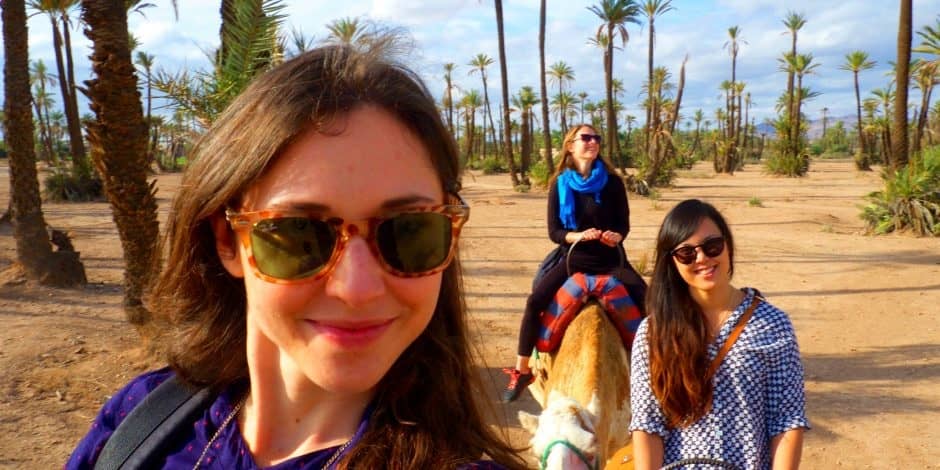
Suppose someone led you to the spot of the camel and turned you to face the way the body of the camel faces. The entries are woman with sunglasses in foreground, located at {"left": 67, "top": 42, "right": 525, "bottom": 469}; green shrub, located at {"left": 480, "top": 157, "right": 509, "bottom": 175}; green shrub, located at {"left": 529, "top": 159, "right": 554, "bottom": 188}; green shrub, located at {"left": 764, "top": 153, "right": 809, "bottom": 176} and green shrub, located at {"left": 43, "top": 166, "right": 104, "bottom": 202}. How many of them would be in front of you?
1

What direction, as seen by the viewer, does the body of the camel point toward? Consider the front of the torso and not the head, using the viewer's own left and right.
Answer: facing the viewer

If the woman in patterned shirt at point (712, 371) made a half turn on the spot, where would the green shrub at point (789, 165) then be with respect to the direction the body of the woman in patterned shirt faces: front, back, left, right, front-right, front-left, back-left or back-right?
front

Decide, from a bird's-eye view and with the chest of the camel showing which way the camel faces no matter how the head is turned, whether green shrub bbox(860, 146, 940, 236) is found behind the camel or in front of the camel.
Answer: behind

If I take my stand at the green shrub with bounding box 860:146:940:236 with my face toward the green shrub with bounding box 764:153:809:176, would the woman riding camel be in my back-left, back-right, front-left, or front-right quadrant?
back-left

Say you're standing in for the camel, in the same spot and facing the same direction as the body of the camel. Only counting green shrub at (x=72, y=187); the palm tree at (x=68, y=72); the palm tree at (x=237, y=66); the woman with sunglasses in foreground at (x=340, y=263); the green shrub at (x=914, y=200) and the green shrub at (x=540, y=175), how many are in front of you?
1

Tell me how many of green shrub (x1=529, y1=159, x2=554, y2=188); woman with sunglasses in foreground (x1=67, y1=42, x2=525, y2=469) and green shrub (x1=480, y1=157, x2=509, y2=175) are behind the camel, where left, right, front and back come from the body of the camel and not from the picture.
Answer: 2

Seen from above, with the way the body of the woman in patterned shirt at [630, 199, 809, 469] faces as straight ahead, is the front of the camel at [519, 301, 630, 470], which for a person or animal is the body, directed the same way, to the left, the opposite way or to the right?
the same way

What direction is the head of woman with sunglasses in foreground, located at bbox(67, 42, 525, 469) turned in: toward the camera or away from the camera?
toward the camera

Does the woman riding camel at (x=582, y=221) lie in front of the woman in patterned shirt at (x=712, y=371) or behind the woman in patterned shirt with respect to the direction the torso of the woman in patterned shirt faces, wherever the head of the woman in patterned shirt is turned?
behind

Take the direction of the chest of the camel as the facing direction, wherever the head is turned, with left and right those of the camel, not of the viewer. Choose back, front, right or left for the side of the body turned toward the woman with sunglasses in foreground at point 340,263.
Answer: front

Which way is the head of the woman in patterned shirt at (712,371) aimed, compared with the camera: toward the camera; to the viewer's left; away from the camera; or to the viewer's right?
toward the camera

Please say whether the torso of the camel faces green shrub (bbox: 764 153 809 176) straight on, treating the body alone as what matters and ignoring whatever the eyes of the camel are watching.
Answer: no

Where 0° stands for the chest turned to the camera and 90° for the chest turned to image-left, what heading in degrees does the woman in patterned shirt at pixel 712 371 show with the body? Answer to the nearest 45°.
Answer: approximately 0°

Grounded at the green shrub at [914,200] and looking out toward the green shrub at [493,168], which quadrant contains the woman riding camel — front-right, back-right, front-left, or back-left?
back-left

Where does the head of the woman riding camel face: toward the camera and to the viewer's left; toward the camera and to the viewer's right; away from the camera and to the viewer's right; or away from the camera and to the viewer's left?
toward the camera and to the viewer's right

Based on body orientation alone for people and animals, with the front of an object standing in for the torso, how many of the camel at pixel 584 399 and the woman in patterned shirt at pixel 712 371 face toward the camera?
2

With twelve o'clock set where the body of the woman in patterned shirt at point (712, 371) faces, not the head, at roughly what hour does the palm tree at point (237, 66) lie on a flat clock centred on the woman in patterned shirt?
The palm tree is roughly at 4 o'clock from the woman in patterned shirt.
